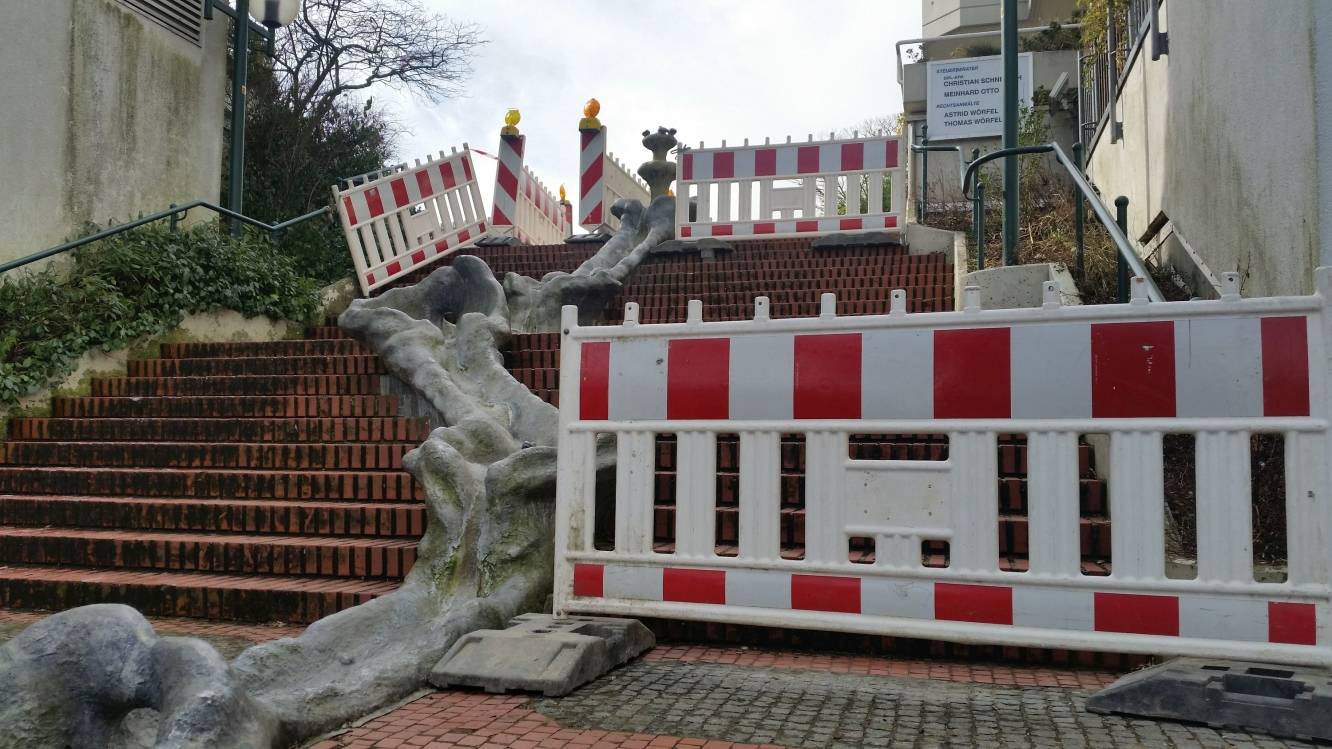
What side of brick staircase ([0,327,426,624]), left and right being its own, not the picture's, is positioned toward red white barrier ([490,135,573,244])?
back

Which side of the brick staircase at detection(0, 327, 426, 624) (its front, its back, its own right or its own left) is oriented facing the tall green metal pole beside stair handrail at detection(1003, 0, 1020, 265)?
left

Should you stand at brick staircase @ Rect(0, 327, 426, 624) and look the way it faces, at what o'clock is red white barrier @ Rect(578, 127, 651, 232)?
The red white barrier is roughly at 7 o'clock from the brick staircase.

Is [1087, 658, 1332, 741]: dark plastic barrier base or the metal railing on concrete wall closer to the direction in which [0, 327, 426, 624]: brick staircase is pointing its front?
the dark plastic barrier base

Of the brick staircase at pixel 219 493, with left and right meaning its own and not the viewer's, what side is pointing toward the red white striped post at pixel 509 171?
back

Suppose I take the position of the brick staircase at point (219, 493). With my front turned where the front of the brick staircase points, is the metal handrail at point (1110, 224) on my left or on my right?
on my left

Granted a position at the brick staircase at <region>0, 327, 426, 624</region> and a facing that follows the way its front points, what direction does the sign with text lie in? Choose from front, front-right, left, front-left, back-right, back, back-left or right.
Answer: back-left

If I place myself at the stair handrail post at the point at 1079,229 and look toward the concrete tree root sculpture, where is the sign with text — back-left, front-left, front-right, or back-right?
back-right

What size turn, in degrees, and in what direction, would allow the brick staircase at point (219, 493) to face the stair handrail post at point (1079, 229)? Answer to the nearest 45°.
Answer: approximately 90° to its left

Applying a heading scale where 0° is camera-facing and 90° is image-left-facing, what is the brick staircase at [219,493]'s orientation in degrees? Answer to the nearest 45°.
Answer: approximately 0°

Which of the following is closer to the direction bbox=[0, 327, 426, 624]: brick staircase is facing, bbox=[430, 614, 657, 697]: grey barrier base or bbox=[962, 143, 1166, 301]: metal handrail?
the grey barrier base

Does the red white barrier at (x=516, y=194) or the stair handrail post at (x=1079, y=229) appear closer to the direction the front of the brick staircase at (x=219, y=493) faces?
the stair handrail post

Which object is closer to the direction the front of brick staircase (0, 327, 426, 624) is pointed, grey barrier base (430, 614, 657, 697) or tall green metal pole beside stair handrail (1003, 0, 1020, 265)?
the grey barrier base
